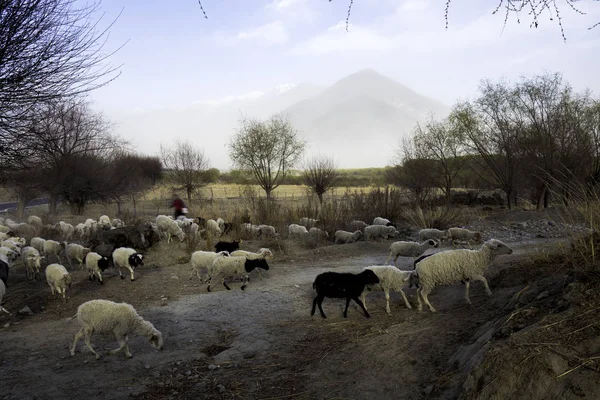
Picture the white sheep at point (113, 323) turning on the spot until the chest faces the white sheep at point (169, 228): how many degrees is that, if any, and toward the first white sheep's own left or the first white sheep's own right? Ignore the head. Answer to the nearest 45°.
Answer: approximately 90° to the first white sheep's own left

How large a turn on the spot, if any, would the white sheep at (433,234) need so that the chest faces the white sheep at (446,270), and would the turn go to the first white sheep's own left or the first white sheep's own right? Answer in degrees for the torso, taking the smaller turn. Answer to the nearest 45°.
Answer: approximately 90° to the first white sheep's own right

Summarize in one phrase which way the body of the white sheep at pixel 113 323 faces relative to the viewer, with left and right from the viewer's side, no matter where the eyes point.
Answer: facing to the right of the viewer

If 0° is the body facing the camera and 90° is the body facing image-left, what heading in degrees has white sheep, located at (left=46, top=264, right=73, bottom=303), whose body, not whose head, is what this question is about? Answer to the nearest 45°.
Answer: approximately 315°

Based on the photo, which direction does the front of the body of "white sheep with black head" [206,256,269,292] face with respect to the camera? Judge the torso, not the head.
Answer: to the viewer's right
